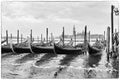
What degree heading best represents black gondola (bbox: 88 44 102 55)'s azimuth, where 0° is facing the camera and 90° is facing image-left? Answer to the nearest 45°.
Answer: approximately 45°

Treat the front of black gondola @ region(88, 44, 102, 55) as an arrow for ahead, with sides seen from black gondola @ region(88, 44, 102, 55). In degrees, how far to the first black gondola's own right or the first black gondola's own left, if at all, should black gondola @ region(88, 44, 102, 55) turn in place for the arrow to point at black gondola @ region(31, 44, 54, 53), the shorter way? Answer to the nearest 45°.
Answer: approximately 45° to the first black gondola's own right
